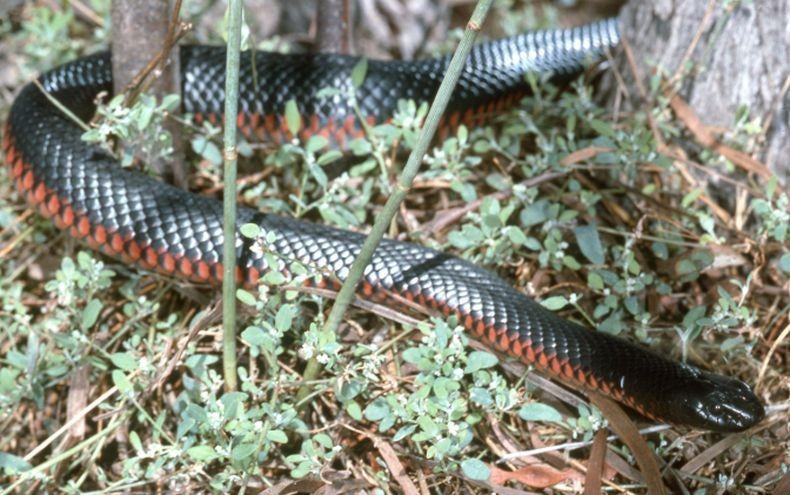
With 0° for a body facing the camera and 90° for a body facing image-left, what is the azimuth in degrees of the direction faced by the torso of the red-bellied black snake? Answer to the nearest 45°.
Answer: approximately 315°

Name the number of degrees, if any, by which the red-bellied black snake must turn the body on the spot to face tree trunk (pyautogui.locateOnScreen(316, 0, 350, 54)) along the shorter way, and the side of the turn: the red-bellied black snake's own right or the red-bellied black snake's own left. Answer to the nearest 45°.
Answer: approximately 135° to the red-bellied black snake's own left
